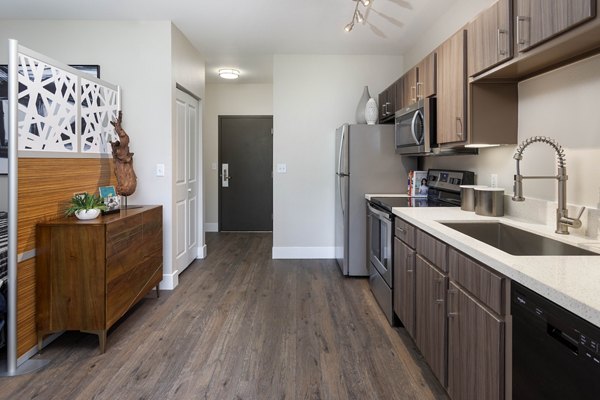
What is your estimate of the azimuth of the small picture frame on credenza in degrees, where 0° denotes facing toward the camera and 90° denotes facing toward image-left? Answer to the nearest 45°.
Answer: approximately 315°

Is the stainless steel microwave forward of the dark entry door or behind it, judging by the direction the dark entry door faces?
forward

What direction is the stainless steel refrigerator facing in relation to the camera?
to the viewer's left

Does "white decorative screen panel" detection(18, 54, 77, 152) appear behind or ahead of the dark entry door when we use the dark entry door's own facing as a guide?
ahead
